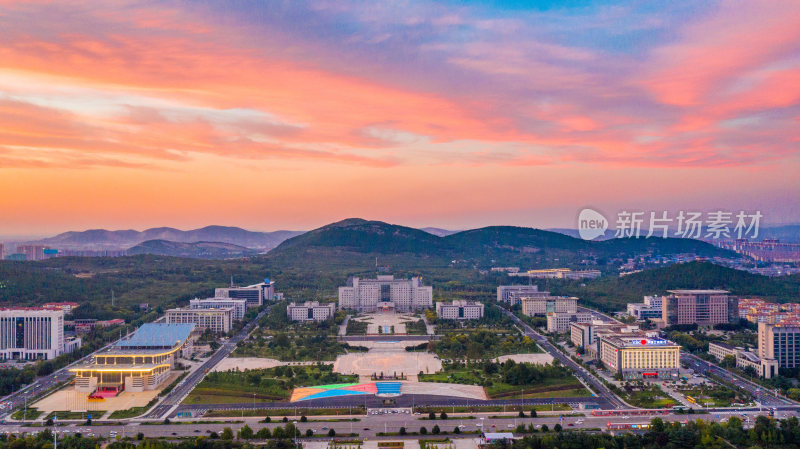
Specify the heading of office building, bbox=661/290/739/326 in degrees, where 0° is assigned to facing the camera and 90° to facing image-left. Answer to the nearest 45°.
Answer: approximately 0°

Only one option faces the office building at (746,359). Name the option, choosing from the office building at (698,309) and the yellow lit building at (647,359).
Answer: the office building at (698,309)

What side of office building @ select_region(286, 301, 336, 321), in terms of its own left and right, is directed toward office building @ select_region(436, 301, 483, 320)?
left

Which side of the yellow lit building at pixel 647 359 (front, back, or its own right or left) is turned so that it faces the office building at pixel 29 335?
right

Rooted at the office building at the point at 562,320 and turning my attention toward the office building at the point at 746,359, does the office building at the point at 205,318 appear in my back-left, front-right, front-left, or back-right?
back-right

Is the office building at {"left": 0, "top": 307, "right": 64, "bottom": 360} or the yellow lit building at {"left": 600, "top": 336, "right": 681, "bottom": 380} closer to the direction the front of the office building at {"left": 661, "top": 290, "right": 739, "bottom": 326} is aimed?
the yellow lit building

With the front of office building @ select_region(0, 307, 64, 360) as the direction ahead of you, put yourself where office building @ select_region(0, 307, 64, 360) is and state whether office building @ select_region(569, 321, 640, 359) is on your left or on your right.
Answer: on your left

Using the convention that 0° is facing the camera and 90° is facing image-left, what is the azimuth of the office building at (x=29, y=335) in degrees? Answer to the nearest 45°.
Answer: approximately 0°

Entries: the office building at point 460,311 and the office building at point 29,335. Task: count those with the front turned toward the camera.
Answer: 2

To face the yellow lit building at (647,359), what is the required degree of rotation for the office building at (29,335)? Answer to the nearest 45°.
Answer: approximately 45° to its left

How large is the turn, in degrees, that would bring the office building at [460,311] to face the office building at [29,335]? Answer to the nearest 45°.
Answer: approximately 45° to its right
